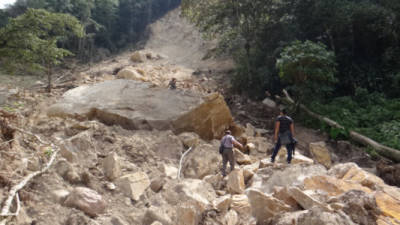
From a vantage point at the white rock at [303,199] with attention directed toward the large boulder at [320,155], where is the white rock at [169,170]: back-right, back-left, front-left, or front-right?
front-left

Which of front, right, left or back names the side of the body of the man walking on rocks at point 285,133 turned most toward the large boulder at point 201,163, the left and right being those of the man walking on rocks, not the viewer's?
left

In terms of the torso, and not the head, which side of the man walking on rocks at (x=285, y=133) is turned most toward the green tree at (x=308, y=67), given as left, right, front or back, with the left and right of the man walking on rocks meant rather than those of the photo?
front

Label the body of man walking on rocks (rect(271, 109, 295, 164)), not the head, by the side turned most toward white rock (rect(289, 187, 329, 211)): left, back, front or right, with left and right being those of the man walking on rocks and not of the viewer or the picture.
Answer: back

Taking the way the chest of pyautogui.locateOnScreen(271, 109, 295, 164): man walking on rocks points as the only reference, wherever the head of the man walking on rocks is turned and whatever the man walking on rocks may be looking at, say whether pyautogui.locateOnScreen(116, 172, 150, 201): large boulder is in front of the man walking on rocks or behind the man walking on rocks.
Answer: behind

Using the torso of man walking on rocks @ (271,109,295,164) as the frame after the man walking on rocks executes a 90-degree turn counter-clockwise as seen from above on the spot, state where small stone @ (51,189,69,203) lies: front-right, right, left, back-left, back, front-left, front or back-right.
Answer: front-left

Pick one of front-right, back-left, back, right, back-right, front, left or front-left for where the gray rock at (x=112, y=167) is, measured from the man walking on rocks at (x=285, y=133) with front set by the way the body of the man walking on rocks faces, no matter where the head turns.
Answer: back-left

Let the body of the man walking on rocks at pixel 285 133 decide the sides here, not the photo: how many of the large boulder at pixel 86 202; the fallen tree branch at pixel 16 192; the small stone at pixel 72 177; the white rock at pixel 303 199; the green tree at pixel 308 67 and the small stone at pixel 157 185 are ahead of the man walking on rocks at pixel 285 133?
1

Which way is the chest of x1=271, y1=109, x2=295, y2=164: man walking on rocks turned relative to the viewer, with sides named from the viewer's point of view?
facing away from the viewer

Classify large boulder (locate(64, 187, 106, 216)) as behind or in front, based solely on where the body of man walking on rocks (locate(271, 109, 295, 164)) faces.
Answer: behind

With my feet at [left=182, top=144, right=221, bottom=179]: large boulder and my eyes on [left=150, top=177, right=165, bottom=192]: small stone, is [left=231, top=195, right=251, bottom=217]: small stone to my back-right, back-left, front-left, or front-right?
front-left

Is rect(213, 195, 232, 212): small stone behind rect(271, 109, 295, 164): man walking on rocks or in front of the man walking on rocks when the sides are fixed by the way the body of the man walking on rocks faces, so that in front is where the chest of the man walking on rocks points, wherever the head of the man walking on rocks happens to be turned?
behind

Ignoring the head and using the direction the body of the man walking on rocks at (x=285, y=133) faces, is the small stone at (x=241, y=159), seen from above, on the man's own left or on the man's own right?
on the man's own left

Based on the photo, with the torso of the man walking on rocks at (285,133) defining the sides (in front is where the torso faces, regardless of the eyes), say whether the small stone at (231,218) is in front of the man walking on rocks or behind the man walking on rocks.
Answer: behind

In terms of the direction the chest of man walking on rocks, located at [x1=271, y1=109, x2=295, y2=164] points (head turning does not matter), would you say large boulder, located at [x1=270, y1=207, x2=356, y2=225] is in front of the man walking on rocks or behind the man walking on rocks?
behind

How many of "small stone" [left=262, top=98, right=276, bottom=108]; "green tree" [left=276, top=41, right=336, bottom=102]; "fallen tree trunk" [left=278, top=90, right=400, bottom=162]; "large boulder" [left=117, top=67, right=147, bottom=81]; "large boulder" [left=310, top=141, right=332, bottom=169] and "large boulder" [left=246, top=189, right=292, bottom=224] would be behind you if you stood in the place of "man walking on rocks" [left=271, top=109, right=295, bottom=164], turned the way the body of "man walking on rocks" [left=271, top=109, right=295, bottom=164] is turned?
1

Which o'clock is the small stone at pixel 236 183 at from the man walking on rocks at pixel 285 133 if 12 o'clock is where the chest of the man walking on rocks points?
The small stone is roughly at 7 o'clock from the man walking on rocks.

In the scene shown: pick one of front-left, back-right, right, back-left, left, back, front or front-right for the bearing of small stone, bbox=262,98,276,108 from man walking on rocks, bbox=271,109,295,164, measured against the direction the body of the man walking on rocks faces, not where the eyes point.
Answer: front
